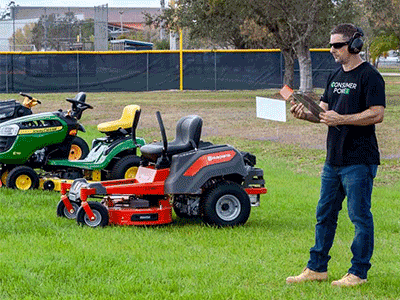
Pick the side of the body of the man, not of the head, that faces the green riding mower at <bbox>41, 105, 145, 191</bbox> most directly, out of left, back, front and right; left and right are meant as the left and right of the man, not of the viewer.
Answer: right

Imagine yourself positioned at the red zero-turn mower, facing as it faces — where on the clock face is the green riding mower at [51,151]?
The green riding mower is roughly at 2 o'clock from the red zero-turn mower.

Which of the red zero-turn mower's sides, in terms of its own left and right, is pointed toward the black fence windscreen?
right

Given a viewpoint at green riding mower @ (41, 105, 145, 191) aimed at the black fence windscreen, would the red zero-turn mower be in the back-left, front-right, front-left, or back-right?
back-right

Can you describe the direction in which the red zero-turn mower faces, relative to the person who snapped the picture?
facing to the left of the viewer

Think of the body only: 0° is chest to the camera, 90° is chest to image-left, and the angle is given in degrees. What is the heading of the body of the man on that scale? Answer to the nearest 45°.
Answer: approximately 45°

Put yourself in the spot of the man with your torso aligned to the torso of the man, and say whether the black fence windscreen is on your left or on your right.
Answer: on your right

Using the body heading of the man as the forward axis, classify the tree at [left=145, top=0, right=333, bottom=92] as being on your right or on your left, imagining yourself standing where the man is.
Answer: on your right
